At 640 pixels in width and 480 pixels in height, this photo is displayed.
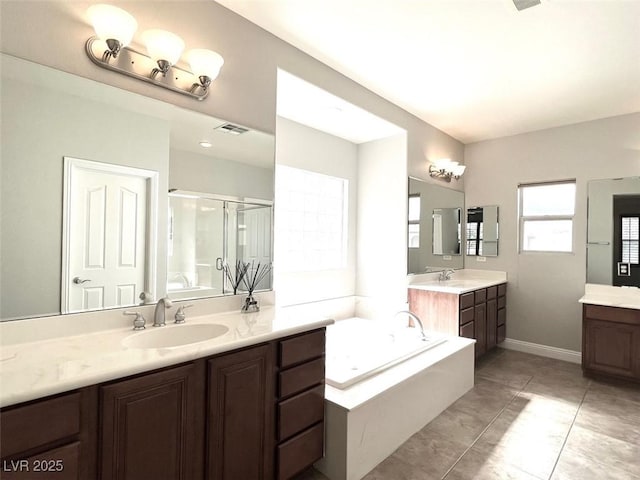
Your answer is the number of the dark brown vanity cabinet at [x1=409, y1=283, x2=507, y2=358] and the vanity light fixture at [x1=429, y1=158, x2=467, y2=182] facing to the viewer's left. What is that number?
0

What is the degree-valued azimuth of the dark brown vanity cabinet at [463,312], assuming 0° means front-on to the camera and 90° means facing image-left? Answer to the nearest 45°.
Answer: approximately 315°

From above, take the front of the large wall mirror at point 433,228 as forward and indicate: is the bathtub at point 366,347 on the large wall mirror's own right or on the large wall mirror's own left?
on the large wall mirror's own right

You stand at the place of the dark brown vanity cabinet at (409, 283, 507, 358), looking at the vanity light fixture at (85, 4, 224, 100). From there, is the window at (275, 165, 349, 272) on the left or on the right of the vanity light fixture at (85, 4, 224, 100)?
right

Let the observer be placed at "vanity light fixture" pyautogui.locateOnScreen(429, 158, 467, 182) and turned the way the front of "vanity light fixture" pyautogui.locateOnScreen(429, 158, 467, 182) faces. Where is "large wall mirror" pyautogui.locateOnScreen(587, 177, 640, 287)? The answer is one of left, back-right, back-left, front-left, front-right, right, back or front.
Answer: front-left

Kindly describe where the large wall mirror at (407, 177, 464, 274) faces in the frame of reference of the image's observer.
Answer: facing the viewer and to the right of the viewer

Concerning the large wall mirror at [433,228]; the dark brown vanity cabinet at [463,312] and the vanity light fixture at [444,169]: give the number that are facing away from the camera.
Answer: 0

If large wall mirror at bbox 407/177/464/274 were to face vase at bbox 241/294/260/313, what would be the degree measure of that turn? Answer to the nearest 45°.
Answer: approximately 90° to its right

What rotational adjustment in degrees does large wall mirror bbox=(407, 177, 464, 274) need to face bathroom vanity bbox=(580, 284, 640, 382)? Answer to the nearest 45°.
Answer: approximately 45° to its left

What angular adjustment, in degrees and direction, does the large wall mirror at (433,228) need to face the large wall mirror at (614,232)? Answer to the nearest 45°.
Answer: approximately 45° to its left
